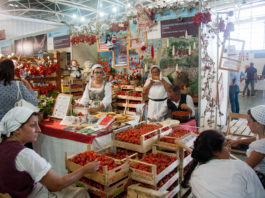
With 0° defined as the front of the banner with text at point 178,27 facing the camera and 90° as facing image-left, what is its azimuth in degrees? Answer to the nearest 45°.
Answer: approximately 0°

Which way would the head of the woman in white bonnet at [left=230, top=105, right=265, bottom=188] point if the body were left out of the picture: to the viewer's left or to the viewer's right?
to the viewer's left

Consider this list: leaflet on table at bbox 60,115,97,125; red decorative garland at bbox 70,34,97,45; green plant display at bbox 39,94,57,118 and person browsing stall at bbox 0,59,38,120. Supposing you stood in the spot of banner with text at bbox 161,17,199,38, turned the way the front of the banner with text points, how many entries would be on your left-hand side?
0

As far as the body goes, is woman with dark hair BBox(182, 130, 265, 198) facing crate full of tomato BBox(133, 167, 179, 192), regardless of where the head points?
no

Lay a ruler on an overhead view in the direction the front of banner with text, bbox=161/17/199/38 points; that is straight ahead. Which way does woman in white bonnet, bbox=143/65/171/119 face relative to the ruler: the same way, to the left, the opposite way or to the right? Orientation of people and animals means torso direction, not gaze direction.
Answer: the same way

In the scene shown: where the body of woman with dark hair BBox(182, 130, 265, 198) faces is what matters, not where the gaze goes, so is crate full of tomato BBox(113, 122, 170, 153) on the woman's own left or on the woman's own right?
on the woman's own left

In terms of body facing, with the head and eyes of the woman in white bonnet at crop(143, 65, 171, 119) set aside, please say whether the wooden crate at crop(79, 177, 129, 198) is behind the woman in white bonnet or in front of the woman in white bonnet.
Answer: in front

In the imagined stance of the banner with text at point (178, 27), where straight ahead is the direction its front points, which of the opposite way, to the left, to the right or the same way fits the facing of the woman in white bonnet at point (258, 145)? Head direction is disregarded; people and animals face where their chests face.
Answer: to the right

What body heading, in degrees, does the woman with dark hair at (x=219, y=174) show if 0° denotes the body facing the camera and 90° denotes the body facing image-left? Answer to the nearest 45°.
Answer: approximately 225°

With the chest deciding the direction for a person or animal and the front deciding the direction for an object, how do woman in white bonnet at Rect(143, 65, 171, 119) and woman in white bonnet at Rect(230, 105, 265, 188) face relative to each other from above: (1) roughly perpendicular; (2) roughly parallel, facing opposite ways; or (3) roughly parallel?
roughly perpendicular

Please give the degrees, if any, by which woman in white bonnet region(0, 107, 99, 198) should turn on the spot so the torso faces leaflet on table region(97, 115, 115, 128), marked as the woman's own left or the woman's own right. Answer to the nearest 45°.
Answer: approximately 45° to the woman's own left

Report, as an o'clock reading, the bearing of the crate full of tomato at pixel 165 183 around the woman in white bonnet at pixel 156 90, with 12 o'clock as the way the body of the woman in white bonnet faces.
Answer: The crate full of tomato is roughly at 12 o'clock from the woman in white bonnet.

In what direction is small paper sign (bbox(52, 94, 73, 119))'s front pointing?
toward the camera

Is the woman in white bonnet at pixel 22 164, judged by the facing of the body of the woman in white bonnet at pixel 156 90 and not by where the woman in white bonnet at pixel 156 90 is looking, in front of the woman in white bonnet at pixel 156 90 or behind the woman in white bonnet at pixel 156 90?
in front

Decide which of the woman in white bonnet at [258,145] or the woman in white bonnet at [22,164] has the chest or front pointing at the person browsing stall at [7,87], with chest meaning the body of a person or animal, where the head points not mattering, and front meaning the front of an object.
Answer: the woman in white bonnet at [258,145]

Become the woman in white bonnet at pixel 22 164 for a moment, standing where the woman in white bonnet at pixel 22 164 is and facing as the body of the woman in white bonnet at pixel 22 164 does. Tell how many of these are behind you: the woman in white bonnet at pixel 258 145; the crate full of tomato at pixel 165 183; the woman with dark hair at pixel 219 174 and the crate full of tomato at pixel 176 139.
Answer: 0

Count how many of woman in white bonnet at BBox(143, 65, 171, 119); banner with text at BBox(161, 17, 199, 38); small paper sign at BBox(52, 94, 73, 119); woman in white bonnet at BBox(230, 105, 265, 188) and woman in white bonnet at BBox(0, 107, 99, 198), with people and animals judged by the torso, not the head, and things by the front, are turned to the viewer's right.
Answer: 1

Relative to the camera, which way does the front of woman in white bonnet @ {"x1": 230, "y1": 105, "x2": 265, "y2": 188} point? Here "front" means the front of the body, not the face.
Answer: to the viewer's left

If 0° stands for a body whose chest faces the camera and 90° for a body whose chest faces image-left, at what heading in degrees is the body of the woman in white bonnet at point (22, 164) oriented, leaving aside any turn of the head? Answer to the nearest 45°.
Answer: approximately 270°

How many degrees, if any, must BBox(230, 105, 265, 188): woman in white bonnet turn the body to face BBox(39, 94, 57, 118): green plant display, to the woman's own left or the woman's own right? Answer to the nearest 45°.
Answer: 0° — they already face it
